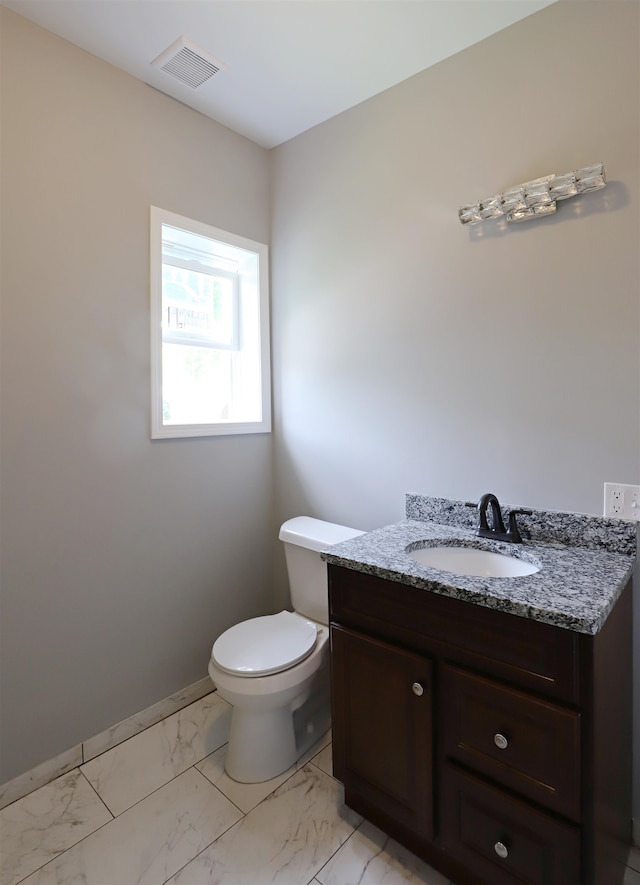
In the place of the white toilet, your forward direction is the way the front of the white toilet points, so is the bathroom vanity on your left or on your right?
on your left

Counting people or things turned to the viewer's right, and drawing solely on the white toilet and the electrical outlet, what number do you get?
0

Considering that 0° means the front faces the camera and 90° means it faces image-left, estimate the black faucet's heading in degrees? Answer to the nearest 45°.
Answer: approximately 45°

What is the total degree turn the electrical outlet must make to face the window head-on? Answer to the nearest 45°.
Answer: approximately 45° to its right

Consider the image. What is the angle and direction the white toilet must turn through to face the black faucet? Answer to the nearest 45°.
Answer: approximately 135° to its left

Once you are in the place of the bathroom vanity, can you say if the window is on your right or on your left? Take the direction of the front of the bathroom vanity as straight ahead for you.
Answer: on your right

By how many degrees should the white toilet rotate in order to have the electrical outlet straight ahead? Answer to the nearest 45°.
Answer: approximately 135° to its left

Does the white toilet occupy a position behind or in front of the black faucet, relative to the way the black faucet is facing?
in front
